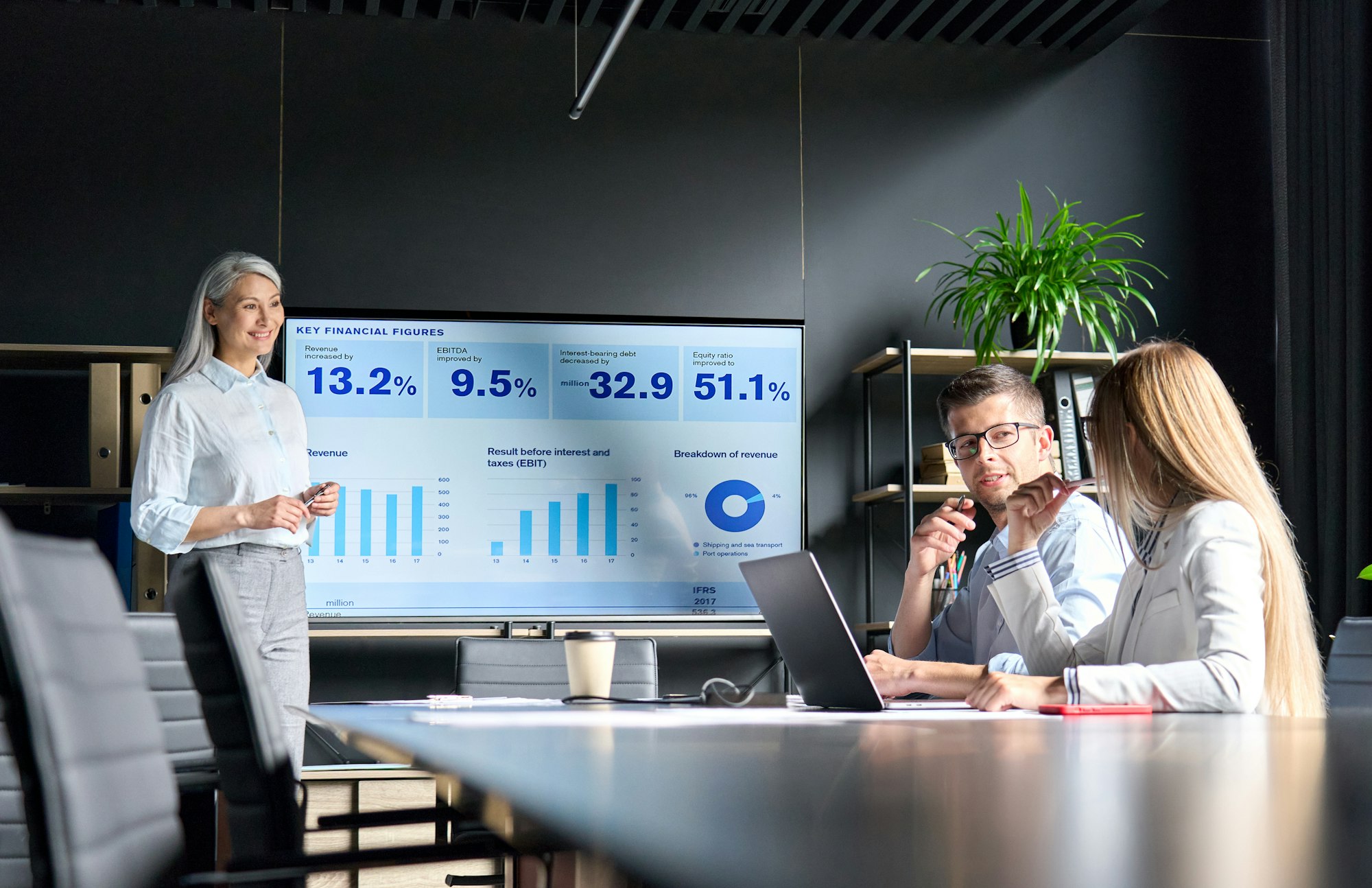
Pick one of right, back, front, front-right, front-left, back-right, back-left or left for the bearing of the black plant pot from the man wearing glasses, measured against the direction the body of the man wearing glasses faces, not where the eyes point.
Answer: back-right

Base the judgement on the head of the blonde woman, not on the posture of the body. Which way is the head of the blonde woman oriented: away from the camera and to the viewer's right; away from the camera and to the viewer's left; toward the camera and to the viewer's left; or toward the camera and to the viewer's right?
away from the camera and to the viewer's left

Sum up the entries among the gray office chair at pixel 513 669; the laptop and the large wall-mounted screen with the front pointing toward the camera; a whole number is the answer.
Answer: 2

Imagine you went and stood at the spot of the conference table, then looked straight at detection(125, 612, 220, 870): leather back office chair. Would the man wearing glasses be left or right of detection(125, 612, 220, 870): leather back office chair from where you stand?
right

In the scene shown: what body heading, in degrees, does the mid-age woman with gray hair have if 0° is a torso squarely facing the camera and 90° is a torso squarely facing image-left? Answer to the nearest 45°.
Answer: approximately 315°

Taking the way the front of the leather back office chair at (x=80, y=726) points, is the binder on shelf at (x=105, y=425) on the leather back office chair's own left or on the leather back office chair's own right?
on the leather back office chair's own left

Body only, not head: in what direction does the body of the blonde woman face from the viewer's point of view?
to the viewer's left

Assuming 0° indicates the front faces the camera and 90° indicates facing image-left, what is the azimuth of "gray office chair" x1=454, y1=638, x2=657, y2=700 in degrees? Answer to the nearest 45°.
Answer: approximately 0°

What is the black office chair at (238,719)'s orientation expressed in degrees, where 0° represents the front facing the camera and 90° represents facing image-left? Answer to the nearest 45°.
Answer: approximately 270°

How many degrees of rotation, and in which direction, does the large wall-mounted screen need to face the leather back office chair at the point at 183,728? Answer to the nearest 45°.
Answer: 0° — it already faces it
